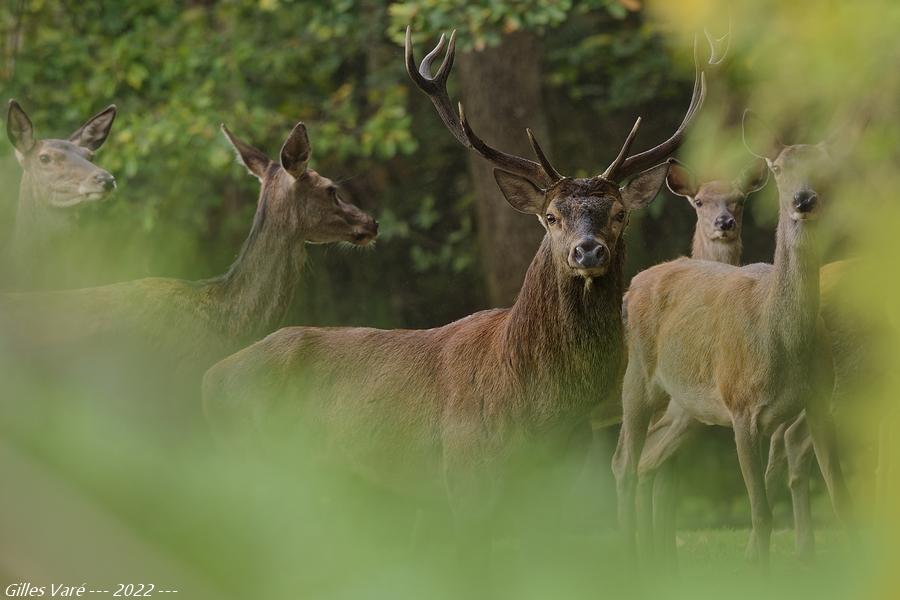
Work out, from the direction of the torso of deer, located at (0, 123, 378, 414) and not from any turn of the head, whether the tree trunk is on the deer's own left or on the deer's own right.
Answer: on the deer's own left

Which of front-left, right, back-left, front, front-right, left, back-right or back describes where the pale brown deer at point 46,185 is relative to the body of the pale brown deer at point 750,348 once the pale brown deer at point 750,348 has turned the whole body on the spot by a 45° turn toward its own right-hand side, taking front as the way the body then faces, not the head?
right

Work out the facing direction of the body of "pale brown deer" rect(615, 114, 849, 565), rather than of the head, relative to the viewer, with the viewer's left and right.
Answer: facing the viewer and to the right of the viewer

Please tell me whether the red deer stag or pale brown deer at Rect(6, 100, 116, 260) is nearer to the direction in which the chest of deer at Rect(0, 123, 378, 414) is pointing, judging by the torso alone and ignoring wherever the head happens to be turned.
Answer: the red deer stag

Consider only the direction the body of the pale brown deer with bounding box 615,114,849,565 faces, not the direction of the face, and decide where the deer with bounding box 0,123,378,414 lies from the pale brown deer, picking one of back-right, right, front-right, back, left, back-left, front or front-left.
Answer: back-right

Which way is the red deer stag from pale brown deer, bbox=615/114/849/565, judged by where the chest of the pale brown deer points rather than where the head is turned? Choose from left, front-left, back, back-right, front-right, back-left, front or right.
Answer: right

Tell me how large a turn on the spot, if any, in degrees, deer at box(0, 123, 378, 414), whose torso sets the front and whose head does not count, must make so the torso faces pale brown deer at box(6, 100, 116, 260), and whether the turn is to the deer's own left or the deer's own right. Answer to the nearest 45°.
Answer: approximately 135° to the deer's own left

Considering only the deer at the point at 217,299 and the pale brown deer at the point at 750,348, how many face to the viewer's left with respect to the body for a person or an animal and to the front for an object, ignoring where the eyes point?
0

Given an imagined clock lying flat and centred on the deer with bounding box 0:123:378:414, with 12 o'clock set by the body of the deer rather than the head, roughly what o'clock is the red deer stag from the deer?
The red deer stag is roughly at 2 o'clock from the deer.

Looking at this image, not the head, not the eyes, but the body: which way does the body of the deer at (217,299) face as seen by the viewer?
to the viewer's right

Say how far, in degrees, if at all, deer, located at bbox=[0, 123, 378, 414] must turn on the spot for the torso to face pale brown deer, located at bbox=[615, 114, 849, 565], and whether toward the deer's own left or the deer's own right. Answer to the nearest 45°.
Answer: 0° — it already faces it

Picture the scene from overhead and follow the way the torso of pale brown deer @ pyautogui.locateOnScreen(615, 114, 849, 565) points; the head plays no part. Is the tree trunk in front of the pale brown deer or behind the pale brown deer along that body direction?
behind
